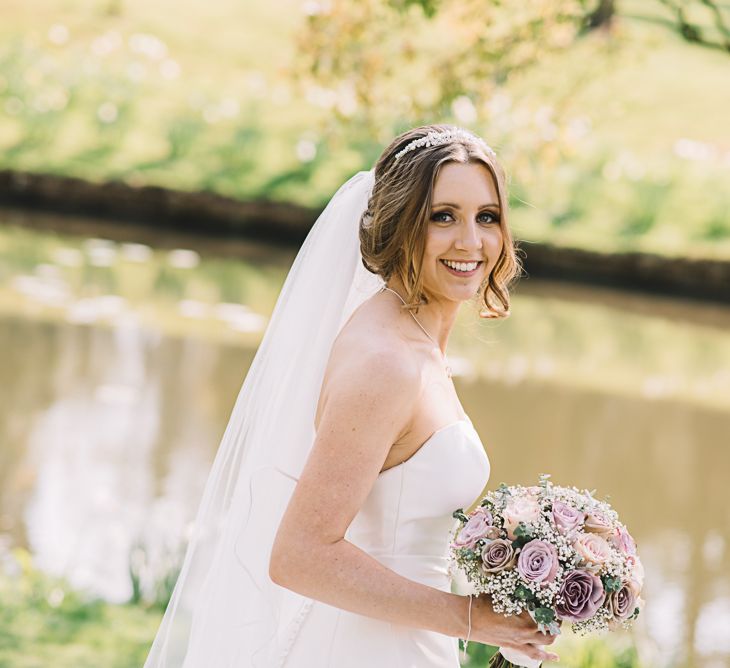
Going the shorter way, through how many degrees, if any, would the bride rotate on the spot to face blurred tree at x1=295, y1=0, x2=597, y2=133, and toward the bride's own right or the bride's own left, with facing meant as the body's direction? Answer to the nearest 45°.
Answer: approximately 90° to the bride's own left

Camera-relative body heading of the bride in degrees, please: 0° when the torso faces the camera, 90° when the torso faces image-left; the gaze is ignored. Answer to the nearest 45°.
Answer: approximately 270°
